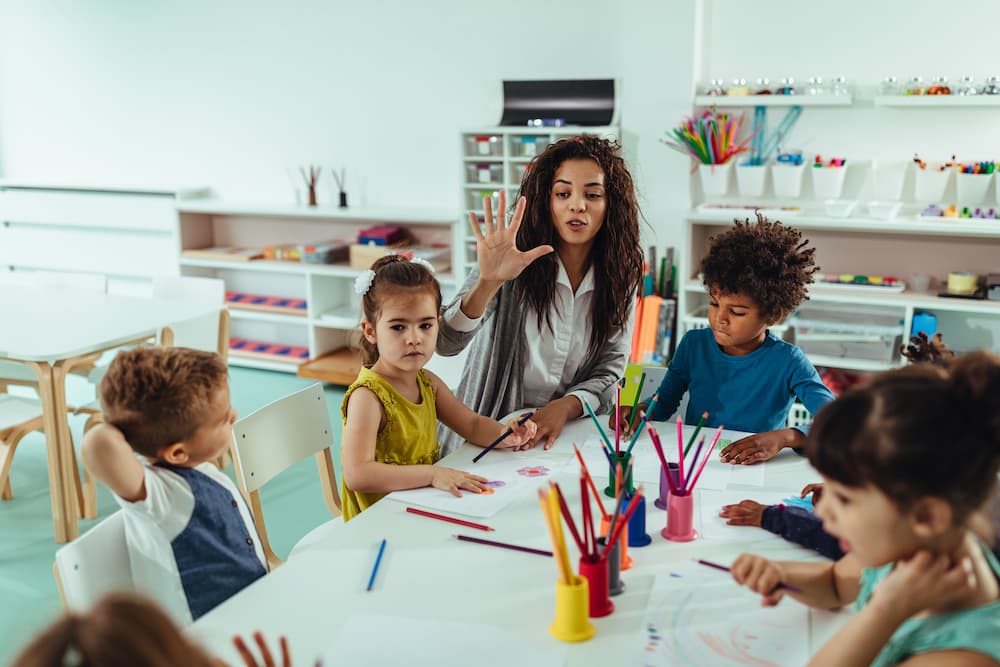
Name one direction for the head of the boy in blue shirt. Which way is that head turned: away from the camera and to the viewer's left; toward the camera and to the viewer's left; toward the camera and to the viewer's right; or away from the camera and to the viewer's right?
toward the camera and to the viewer's left

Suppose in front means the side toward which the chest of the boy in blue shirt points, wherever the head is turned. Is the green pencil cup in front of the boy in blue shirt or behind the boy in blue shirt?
in front

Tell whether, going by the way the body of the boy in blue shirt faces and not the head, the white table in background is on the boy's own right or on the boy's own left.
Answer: on the boy's own right

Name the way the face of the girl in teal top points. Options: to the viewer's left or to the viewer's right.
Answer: to the viewer's left

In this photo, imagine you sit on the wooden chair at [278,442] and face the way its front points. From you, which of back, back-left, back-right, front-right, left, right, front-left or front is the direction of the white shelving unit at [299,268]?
back-left

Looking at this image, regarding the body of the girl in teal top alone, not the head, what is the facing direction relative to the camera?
to the viewer's left

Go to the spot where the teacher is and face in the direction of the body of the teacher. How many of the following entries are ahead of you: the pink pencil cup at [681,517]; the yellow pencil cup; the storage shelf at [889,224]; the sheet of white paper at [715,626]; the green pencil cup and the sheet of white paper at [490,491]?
5

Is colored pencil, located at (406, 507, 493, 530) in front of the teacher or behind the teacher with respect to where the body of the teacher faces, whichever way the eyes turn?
in front
